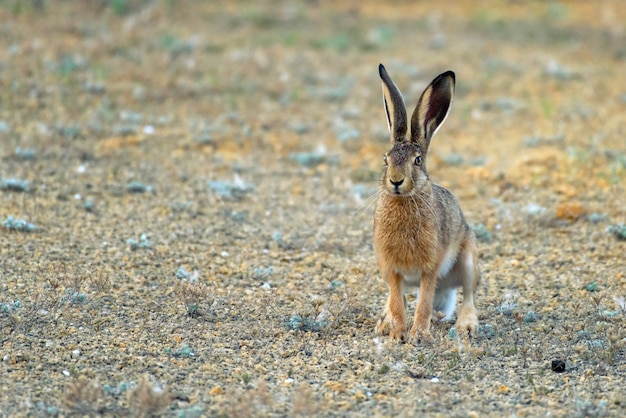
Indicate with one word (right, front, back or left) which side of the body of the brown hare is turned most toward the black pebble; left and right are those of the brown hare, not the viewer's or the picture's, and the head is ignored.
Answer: left

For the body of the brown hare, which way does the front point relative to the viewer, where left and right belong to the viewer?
facing the viewer and to the left of the viewer
